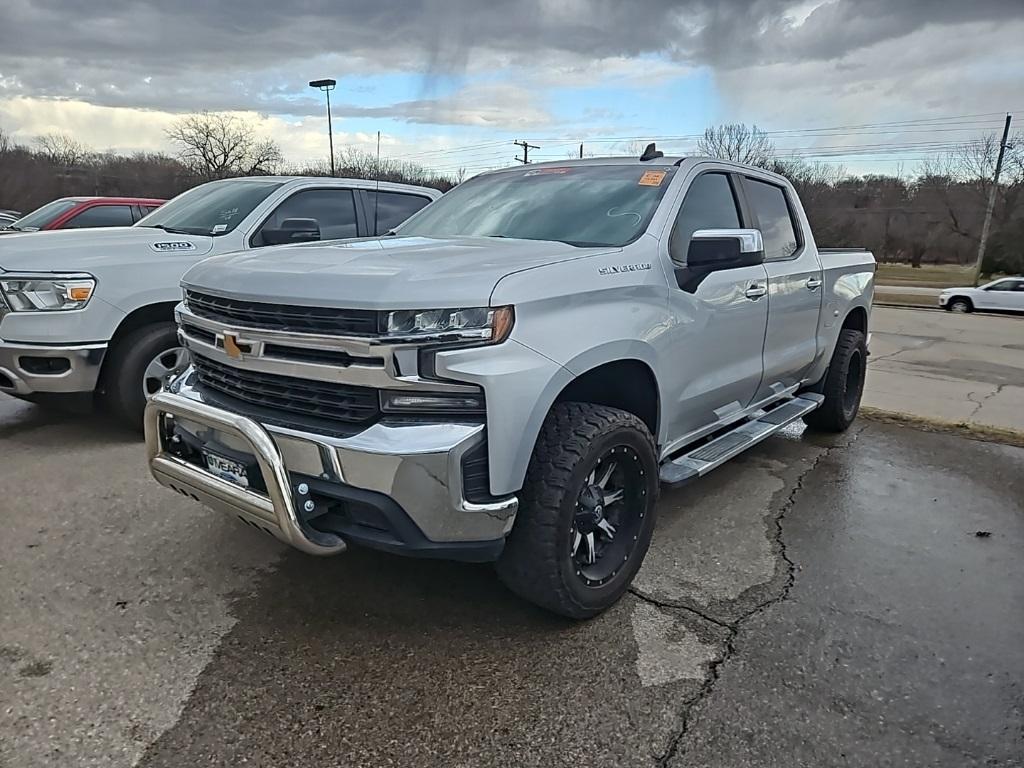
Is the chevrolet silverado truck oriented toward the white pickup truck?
no

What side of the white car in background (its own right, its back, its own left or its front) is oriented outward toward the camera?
left

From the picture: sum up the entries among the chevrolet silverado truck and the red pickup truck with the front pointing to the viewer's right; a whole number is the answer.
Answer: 0

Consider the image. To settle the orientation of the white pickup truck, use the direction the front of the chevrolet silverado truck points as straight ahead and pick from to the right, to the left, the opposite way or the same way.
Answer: the same way

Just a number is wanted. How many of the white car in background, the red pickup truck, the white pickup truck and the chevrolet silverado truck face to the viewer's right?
0

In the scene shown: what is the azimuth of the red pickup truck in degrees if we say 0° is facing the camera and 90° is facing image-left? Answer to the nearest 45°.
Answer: approximately 45°

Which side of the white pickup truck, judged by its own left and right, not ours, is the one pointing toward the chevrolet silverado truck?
left

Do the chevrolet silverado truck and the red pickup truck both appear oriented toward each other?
no

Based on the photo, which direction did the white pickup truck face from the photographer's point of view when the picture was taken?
facing the viewer and to the left of the viewer

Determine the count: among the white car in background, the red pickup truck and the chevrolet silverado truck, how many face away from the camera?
0

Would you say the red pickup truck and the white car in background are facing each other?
no

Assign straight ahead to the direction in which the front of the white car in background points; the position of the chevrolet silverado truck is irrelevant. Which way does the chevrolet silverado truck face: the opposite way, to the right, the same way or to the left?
to the left

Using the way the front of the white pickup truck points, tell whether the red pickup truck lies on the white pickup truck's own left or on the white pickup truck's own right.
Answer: on the white pickup truck's own right

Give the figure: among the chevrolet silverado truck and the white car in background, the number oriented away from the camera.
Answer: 0

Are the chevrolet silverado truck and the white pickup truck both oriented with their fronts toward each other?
no

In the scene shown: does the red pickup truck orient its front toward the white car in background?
no
